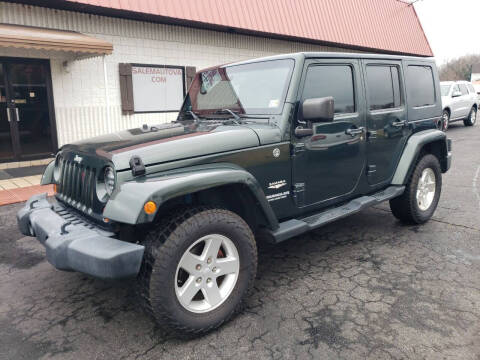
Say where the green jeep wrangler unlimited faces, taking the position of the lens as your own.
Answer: facing the viewer and to the left of the viewer

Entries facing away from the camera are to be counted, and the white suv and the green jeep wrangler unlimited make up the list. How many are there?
0

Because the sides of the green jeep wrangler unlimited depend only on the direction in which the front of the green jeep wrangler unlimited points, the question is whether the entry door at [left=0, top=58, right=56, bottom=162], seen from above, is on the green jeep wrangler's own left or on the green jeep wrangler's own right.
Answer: on the green jeep wrangler's own right

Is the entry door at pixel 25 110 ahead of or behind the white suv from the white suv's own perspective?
ahead

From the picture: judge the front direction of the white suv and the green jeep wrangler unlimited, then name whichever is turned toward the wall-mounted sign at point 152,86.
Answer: the white suv

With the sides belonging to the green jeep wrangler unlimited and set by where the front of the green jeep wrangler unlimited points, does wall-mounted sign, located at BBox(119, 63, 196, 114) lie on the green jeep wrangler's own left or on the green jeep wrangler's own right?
on the green jeep wrangler's own right

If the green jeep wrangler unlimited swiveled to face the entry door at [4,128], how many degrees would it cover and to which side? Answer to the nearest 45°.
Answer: approximately 90° to its right

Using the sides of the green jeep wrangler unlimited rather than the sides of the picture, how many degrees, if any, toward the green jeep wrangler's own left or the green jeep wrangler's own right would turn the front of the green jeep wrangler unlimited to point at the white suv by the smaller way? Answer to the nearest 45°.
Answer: approximately 180°

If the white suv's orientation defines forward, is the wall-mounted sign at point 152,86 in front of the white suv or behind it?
in front

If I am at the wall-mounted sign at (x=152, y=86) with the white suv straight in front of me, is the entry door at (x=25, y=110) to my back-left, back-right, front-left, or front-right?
back-right

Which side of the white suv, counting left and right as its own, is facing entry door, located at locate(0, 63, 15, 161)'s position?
front

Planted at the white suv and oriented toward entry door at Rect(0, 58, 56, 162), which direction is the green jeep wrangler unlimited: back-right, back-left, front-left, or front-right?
front-left
